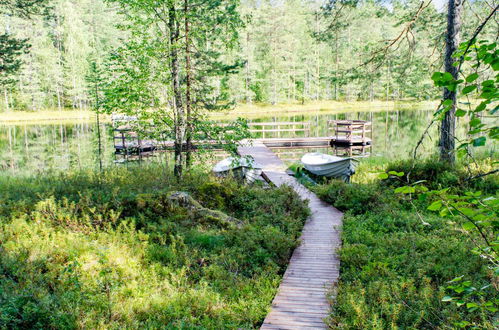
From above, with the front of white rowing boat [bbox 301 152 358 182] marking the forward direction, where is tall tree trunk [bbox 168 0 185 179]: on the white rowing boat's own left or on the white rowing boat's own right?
on the white rowing boat's own right

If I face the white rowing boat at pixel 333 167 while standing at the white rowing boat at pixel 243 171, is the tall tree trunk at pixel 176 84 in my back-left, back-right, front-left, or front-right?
back-right

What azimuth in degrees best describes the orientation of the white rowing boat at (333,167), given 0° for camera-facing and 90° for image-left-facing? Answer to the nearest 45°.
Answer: approximately 315°

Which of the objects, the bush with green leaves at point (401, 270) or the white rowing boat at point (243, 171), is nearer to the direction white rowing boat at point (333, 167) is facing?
the bush with green leaves

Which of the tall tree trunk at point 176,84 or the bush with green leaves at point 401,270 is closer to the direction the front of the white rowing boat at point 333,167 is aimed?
the bush with green leaves
